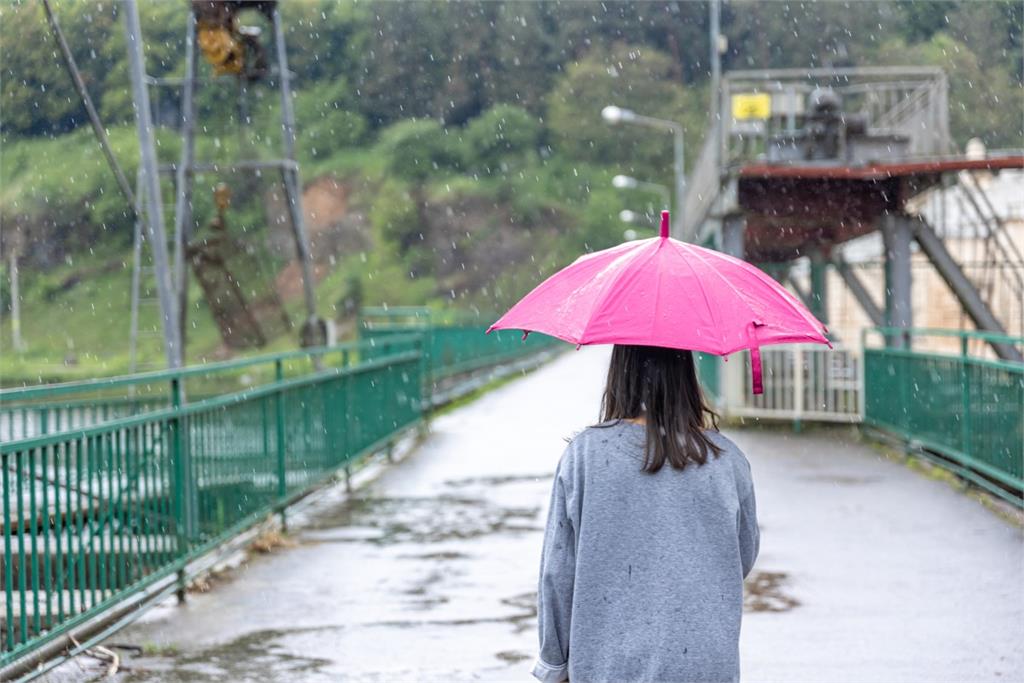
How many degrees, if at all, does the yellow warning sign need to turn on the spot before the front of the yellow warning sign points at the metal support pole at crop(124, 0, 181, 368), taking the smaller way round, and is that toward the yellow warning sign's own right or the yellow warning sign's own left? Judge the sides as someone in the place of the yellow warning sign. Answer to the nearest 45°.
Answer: approximately 45° to the yellow warning sign's own right

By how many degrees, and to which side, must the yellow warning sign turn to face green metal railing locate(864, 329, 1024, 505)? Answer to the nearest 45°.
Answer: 0° — it already faces it

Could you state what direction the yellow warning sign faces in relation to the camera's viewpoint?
facing the viewer

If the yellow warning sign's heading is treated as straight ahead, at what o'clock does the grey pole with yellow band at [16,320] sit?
The grey pole with yellow band is roughly at 4 o'clock from the yellow warning sign.

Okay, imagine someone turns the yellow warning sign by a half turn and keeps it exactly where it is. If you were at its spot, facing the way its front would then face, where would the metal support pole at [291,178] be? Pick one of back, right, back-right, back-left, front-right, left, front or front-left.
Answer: left

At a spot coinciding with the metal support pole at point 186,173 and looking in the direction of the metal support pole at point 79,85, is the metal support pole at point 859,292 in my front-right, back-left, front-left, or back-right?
back-left

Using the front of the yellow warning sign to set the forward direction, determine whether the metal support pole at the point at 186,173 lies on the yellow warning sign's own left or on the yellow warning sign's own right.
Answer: on the yellow warning sign's own right
